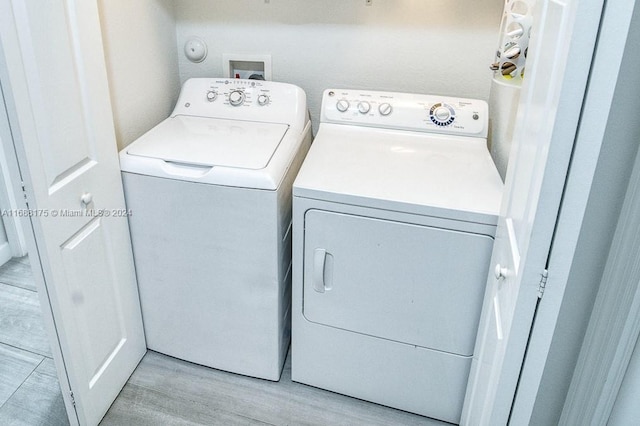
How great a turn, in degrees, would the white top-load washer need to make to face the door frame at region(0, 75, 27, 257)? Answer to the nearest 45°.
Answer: approximately 90° to its right

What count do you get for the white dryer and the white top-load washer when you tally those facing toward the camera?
2

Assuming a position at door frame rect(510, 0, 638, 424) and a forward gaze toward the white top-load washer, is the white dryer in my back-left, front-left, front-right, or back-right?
front-right

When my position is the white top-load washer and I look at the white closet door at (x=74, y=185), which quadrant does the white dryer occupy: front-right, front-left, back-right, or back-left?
back-left

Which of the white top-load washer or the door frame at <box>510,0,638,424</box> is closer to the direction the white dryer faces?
the door frame

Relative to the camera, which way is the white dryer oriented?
toward the camera

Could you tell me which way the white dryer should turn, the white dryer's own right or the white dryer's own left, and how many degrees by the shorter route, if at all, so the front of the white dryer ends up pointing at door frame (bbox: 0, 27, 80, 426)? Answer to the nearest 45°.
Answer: approximately 45° to the white dryer's own right

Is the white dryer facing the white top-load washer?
no

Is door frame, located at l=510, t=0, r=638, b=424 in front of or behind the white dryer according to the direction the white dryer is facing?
in front

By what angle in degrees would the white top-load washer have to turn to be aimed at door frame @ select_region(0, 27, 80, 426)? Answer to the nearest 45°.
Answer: approximately 45° to its right

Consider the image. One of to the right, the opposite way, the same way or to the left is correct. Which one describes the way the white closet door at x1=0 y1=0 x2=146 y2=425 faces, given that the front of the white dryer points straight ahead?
to the left

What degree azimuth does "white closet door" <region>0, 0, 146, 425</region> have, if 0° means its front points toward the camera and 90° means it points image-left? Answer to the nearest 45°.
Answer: approximately 315°

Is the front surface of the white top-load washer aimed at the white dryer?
no
